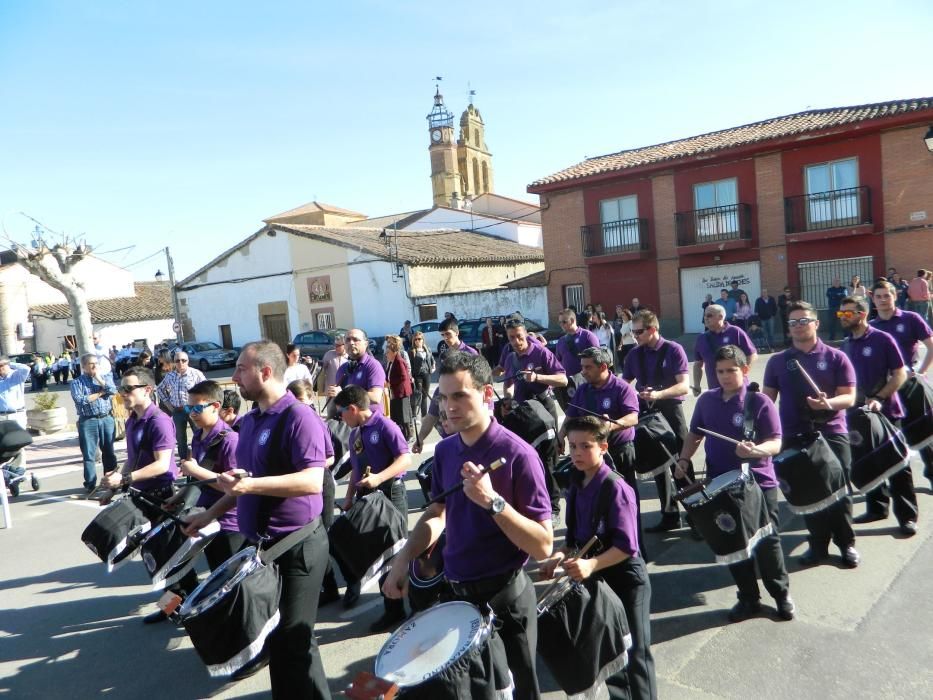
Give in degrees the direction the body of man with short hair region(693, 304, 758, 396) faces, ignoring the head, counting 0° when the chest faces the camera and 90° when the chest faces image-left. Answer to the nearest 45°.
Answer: approximately 45°

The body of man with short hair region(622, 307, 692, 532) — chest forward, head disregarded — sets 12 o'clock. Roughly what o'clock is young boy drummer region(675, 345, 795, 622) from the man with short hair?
The young boy drummer is roughly at 10 o'clock from the man with short hair.

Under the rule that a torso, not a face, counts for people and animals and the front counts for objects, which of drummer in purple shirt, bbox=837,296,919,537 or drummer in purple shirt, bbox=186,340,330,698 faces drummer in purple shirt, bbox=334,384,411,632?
drummer in purple shirt, bbox=837,296,919,537

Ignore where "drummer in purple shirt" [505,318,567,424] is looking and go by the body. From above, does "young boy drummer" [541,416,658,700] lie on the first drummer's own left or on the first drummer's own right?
on the first drummer's own left

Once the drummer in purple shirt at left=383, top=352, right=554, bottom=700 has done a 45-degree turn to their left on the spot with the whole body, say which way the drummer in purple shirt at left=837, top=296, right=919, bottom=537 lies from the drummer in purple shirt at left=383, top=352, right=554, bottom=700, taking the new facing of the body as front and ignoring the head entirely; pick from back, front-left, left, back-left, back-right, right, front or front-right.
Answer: back-left

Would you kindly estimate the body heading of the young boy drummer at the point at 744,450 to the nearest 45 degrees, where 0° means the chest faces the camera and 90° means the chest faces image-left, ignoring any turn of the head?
approximately 45°

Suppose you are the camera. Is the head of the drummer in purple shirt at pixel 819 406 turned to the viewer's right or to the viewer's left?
to the viewer's left
